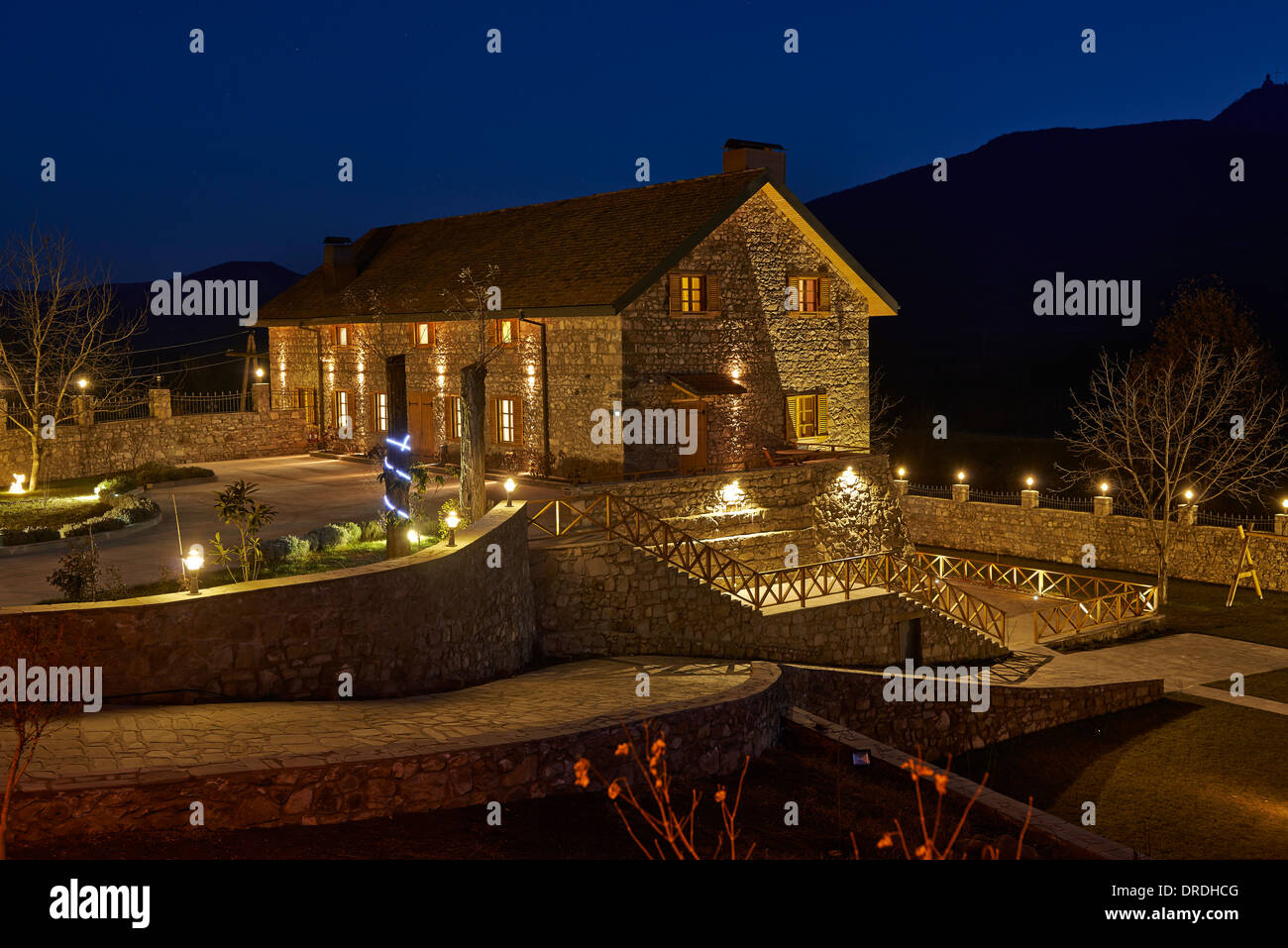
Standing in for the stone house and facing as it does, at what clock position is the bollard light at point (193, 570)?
The bollard light is roughly at 11 o'clock from the stone house.

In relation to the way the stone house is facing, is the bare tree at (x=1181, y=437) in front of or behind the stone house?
behind

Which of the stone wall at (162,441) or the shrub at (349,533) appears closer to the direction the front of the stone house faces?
the shrub

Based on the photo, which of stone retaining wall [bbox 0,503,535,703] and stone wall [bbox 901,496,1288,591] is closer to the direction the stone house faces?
the stone retaining wall

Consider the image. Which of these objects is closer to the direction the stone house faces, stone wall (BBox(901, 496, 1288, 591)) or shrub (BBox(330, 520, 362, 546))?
the shrub

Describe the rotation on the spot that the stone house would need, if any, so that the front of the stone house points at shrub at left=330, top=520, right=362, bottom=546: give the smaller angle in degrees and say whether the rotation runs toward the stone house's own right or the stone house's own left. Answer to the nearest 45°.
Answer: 0° — it already faces it

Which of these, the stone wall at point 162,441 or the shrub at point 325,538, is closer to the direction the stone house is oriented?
the shrub

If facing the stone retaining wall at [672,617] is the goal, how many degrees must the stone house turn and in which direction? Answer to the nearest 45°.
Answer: approximately 45° to its left

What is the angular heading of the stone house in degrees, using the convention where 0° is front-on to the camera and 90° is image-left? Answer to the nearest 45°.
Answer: approximately 45°

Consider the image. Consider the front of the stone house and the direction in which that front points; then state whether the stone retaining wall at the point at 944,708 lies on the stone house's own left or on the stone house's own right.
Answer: on the stone house's own left
